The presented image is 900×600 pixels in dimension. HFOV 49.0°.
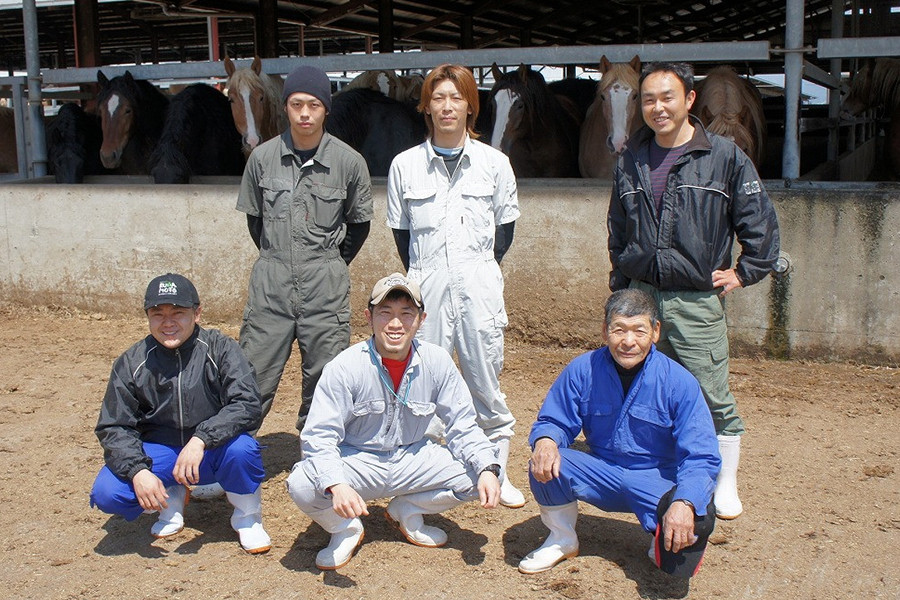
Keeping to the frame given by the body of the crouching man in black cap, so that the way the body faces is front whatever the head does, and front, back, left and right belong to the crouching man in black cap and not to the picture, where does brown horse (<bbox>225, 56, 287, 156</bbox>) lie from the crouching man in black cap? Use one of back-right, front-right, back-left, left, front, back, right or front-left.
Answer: back

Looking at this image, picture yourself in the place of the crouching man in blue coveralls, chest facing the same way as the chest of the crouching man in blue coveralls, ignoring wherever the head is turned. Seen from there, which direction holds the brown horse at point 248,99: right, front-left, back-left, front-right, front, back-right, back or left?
back-right

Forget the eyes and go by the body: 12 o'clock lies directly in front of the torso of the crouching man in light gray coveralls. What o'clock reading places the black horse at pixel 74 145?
The black horse is roughly at 5 o'clock from the crouching man in light gray coveralls.

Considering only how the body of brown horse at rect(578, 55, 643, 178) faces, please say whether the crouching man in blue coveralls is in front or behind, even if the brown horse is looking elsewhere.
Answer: in front

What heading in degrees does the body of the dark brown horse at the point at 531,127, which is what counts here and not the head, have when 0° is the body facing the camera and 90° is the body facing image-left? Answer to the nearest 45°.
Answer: approximately 45°

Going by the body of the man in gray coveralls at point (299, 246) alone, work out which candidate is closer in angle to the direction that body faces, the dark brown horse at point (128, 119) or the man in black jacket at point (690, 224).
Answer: the man in black jacket

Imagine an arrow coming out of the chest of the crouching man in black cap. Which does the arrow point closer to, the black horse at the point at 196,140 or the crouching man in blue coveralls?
the crouching man in blue coveralls

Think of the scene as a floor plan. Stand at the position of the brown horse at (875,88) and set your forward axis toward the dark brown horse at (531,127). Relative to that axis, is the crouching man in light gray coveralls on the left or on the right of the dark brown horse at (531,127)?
left
